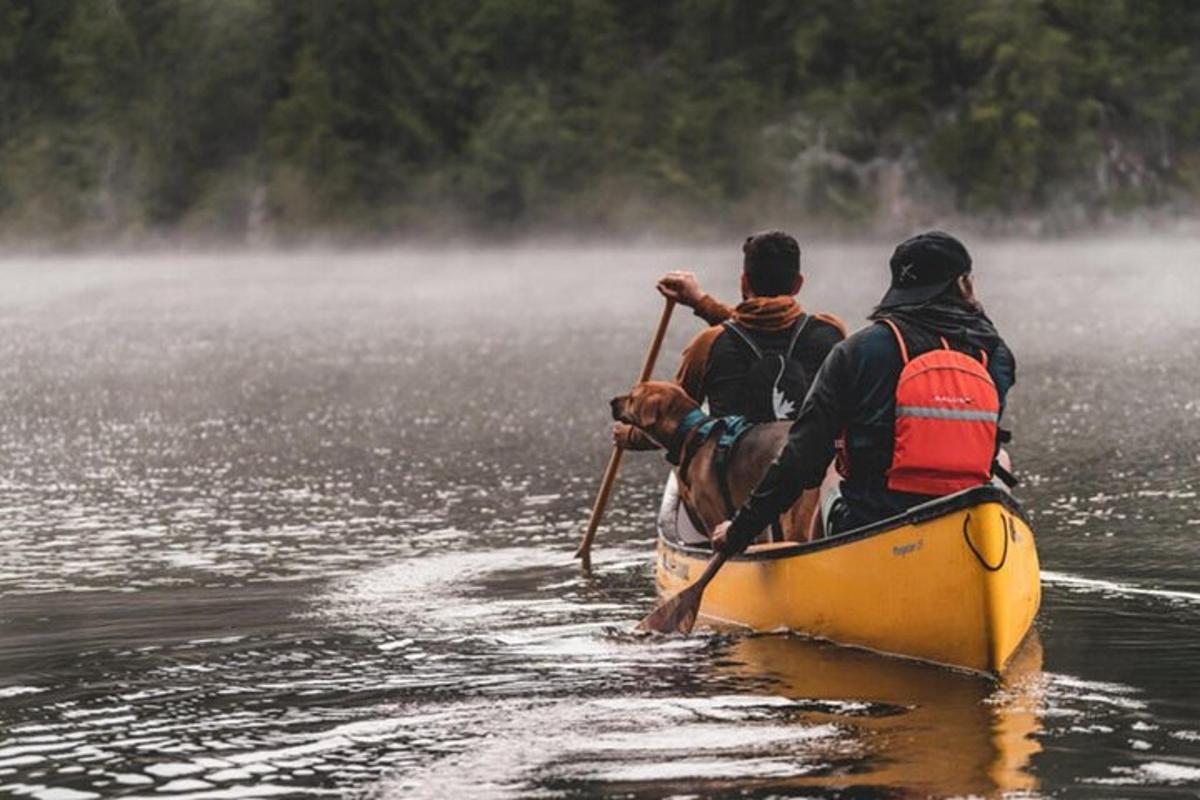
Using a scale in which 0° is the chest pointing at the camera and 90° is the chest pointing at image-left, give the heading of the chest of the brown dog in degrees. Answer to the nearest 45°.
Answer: approximately 90°

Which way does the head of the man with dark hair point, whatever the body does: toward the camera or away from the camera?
away from the camera
